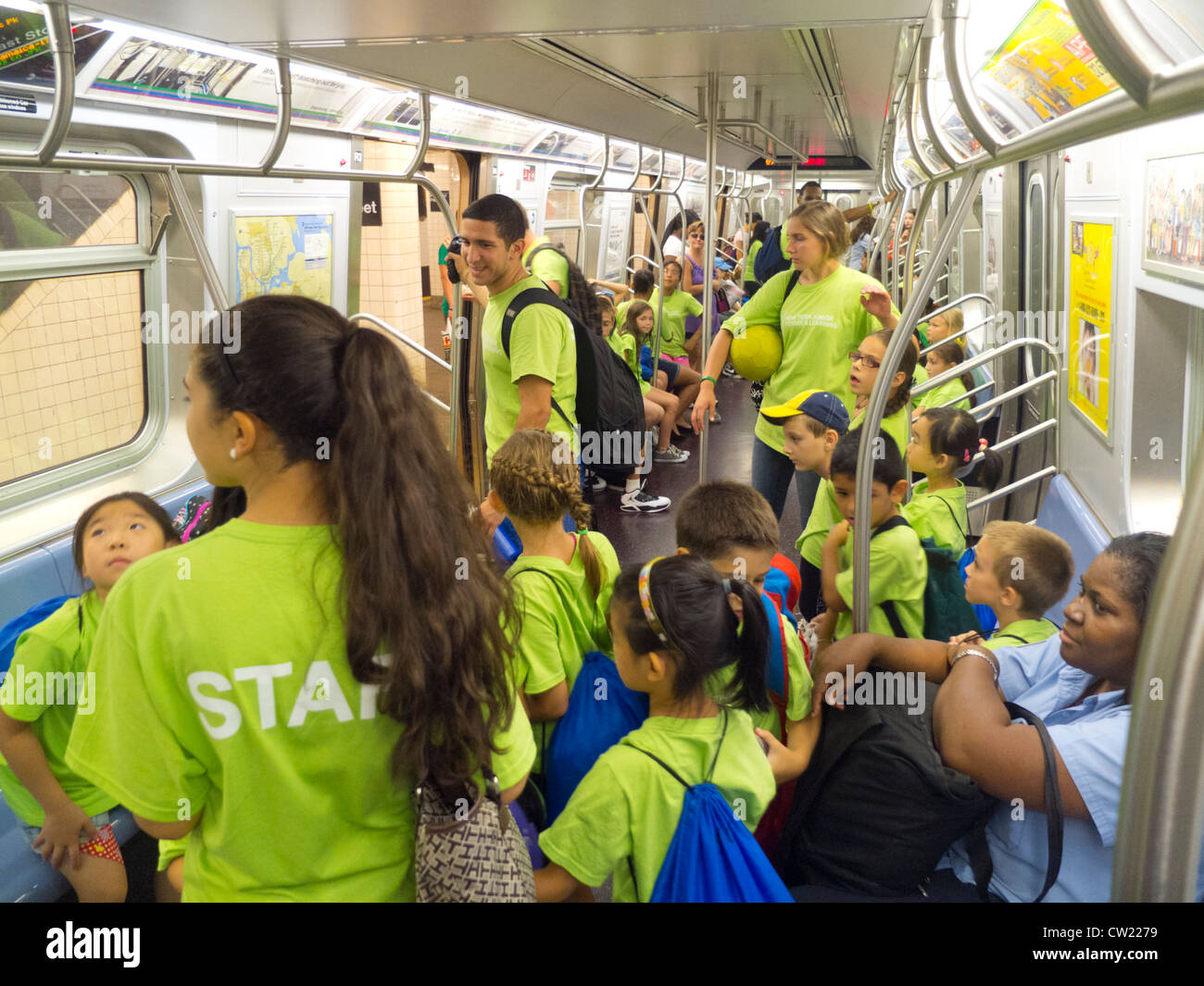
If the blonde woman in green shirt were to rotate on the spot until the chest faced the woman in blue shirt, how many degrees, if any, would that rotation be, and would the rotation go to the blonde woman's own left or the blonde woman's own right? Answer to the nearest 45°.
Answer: approximately 45° to the blonde woman's own left

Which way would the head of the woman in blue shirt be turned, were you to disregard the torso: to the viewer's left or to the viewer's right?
to the viewer's left

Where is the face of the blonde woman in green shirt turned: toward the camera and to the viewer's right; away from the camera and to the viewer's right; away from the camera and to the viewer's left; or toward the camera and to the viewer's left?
toward the camera and to the viewer's left
